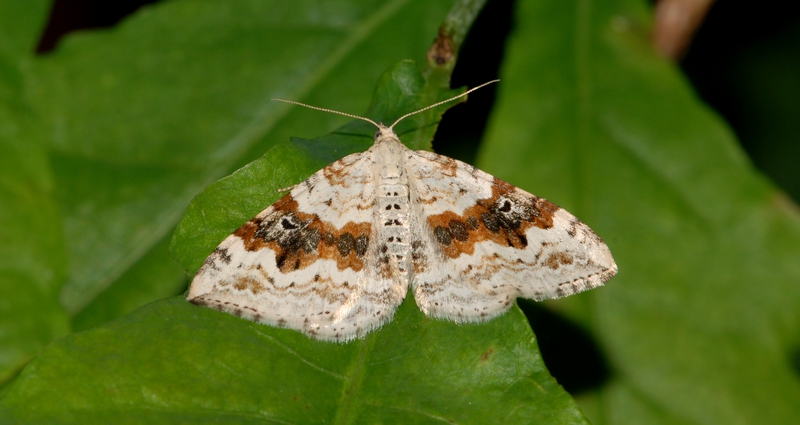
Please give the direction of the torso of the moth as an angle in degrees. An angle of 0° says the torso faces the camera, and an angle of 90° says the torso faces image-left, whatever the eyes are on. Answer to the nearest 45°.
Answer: approximately 180°

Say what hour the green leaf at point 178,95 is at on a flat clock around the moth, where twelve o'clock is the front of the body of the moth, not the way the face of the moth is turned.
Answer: The green leaf is roughly at 10 o'clock from the moth.

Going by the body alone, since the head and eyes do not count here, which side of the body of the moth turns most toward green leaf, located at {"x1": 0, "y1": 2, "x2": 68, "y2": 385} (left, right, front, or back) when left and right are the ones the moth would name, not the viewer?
left
